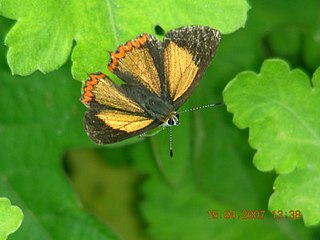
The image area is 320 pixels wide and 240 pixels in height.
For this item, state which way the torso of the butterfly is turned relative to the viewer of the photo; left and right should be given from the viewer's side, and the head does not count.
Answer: facing the viewer and to the right of the viewer

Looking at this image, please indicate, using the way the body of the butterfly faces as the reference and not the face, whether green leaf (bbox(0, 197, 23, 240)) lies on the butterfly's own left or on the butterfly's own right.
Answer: on the butterfly's own right

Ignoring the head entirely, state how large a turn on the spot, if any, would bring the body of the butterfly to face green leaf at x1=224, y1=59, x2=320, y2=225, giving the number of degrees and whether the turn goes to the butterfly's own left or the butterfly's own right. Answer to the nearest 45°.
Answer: approximately 45° to the butterfly's own left

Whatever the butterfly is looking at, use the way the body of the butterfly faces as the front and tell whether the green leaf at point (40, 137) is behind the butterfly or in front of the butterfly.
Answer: behind
